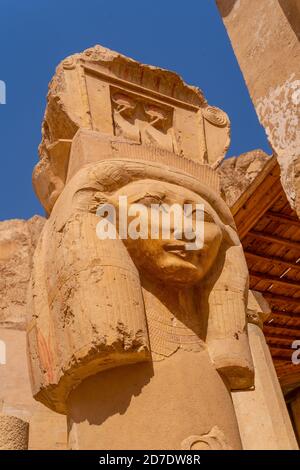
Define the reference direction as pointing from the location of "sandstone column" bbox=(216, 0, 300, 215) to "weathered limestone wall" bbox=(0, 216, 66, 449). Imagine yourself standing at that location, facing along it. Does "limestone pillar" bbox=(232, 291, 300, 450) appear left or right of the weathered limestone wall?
right

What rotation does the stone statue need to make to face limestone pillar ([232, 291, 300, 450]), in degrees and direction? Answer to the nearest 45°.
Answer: approximately 90° to its left

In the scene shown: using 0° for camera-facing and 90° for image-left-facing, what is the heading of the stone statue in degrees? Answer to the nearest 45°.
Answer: approximately 315°

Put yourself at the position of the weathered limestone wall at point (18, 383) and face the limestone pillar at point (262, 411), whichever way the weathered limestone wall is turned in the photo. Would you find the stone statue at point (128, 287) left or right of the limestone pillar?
right

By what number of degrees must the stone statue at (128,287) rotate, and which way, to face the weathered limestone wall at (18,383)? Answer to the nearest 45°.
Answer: approximately 180°
